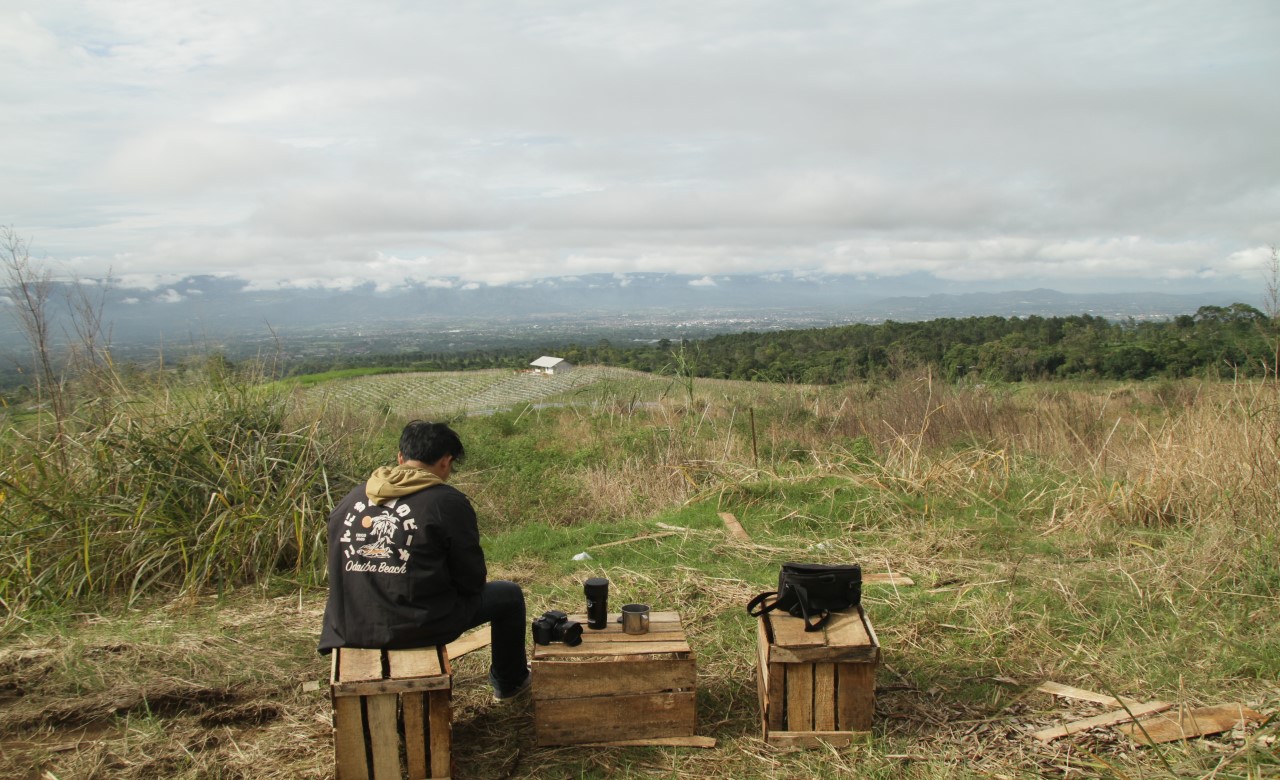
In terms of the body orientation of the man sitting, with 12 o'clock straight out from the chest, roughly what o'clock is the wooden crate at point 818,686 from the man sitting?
The wooden crate is roughly at 2 o'clock from the man sitting.

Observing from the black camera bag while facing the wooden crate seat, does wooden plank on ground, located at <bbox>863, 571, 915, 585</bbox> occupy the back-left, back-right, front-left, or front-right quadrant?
back-right

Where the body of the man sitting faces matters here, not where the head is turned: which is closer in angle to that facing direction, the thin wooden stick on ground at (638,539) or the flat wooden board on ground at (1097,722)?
the thin wooden stick on ground

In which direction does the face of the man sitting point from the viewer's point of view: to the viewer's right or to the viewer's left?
to the viewer's right

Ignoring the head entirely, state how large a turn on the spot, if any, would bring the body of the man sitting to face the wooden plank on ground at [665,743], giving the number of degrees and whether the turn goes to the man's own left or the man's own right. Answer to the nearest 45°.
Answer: approximately 45° to the man's own right

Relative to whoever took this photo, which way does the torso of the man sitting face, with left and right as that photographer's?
facing away from the viewer and to the right of the viewer
